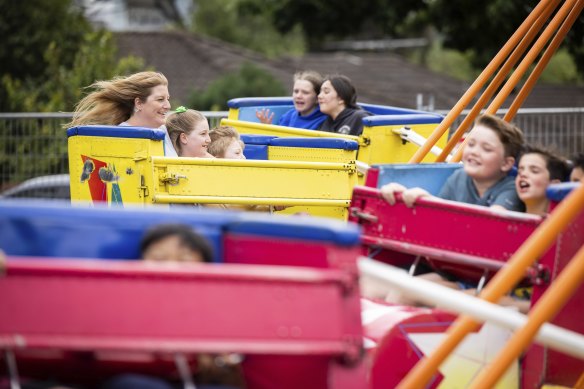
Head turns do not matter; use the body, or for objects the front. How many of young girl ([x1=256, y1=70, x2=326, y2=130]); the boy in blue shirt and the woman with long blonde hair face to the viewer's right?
1

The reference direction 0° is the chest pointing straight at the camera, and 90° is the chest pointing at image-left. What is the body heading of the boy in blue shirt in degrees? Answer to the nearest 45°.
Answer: approximately 45°

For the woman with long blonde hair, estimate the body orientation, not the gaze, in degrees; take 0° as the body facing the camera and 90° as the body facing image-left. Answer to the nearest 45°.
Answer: approximately 270°

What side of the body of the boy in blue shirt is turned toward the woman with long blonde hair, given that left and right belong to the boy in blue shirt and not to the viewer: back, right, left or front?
right

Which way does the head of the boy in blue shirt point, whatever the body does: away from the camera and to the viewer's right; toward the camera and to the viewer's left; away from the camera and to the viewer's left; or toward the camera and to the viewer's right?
toward the camera and to the viewer's left

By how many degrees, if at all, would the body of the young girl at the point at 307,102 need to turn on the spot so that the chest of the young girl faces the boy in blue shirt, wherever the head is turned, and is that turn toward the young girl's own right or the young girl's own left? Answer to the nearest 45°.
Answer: approximately 45° to the young girl's own left

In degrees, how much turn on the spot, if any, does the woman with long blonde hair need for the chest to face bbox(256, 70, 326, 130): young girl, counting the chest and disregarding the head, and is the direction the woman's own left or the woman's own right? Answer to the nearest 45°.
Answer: approximately 45° to the woman's own left

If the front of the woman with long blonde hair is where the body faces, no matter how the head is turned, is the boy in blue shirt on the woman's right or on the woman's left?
on the woman's right
